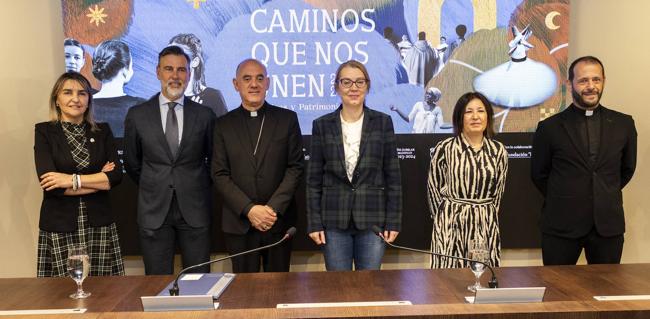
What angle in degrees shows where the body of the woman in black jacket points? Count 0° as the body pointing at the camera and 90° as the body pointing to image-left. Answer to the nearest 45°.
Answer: approximately 0°

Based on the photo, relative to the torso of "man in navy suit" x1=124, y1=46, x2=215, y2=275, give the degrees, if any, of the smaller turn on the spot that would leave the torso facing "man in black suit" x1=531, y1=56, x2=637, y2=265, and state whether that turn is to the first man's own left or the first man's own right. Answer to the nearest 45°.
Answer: approximately 90° to the first man's own left

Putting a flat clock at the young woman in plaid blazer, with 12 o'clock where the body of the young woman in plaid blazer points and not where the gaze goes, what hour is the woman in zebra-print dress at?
The woman in zebra-print dress is roughly at 9 o'clock from the young woman in plaid blazer.

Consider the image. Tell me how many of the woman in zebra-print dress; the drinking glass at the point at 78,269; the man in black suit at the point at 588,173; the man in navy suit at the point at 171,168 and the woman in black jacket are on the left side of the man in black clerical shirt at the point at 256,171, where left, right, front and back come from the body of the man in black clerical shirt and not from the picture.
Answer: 2

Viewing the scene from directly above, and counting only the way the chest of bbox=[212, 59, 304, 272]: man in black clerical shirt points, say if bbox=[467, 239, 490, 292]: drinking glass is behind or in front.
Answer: in front

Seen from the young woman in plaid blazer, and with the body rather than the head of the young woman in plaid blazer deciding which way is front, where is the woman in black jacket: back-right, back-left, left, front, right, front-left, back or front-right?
right

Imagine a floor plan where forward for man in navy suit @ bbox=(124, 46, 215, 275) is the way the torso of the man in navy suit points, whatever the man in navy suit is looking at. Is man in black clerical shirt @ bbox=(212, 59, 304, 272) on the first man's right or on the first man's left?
on the first man's left

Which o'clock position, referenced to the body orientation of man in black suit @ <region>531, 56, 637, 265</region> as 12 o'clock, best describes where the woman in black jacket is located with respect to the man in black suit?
The woman in black jacket is roughly at 2 o'clock from the man in black suit.

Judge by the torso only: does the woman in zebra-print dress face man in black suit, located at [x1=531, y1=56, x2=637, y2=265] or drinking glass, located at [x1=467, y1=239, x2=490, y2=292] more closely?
the drinking glass
